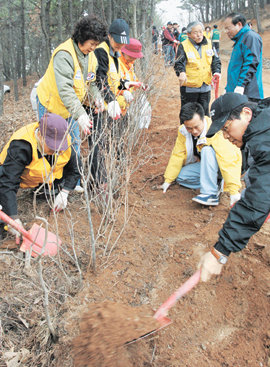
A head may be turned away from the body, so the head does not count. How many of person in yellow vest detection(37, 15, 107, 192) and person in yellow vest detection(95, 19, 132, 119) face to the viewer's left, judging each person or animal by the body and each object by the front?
0

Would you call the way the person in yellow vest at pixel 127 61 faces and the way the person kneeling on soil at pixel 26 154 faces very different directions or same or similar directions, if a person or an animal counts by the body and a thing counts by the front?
same or similar directions

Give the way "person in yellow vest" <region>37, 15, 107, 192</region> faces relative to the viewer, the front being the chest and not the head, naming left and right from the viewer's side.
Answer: facing the viewer and to the right of the viewer

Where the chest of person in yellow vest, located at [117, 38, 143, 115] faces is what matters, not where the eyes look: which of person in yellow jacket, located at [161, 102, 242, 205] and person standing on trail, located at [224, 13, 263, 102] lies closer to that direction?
the person in yellow jacket

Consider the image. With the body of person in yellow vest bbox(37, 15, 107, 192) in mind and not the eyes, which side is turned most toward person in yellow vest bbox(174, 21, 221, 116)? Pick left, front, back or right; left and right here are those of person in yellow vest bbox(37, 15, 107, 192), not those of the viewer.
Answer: left
